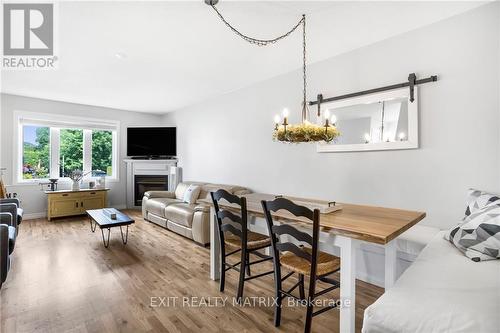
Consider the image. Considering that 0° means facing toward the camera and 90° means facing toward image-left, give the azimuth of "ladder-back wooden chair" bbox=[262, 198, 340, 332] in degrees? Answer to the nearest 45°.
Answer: approximately 225°

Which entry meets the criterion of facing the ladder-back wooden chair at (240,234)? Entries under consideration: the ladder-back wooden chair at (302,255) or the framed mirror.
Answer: the framed mirror

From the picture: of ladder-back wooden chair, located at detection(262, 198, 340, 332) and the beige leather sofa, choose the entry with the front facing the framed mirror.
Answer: the ladder-back wooden chair

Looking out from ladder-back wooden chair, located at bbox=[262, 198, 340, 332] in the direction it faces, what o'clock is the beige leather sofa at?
The beige leather sofa is roughly at 9 o'clock from the ladder-back wooden chair.

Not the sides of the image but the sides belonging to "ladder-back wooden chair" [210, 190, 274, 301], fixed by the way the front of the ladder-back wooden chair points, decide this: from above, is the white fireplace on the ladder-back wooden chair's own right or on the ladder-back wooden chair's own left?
on the ladder-back wooden chair's own left

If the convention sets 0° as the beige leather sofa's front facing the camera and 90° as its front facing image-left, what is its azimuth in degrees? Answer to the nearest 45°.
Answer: approximately 45°

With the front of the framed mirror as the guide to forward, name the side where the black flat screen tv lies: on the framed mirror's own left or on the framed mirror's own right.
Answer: on the framed mirror's own right

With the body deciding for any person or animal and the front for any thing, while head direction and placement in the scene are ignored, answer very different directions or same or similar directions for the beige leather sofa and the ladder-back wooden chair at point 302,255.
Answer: very different directions

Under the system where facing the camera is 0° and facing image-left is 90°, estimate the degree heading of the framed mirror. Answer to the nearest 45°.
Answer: approximately 45°

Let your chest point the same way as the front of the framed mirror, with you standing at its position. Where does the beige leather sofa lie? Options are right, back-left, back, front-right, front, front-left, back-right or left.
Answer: front-right

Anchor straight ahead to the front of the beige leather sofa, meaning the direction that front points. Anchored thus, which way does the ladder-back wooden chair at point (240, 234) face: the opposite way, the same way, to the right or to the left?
the opposite way

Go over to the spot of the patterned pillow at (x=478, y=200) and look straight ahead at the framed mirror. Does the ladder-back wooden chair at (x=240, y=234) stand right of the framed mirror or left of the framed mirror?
left

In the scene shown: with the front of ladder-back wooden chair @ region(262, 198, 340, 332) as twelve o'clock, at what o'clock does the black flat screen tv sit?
The black flat screen tv is roughly at 9 o'clock from the ladder-back wooden chair.

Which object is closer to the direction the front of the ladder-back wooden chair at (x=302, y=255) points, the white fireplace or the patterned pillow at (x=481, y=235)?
the patterned pillow

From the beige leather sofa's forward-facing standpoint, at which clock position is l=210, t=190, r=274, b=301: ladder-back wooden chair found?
The ladder-back wooden chair is roughly at 10 o'clock from the beige leather sofa.

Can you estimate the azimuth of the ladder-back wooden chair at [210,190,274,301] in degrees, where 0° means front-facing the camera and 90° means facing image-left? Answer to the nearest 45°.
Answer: approximately 225°
